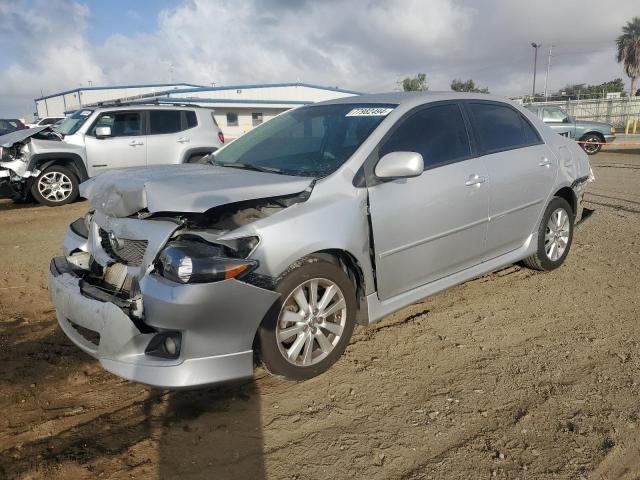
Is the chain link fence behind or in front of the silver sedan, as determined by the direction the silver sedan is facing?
behind

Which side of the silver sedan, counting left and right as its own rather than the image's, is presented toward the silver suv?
right

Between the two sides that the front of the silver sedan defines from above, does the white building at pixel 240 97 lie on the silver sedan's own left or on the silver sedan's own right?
on the silver sedan's own right

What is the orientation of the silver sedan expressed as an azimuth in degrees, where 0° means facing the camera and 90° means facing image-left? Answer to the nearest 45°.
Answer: approximately 45°
